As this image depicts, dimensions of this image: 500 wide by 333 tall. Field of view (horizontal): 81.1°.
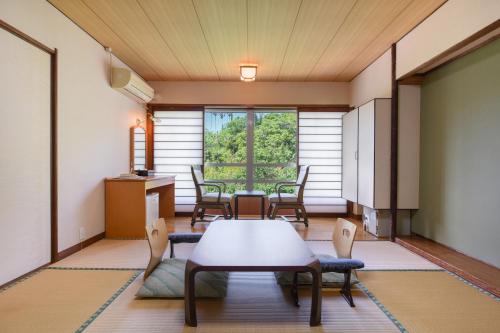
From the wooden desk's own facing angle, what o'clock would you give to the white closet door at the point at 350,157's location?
The white closet door is roughly at 12 o'clock from the wooden desk.

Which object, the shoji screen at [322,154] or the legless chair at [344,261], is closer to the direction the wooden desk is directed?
the shoji screen

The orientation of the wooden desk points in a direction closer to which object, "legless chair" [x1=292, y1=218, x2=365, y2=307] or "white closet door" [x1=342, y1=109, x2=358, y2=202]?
the white closet door

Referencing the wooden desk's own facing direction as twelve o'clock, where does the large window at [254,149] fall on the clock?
The large window is roughly at 11 o'clock from the wooden desk.

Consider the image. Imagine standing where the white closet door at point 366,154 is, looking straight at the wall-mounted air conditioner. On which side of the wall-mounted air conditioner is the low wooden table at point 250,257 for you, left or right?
left

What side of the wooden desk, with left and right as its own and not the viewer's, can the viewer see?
right

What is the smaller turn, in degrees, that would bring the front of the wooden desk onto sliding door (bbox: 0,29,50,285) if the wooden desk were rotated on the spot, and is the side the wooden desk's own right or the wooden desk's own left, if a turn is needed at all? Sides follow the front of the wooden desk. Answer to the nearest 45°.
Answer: approximately 135° to the wooden desk's own right

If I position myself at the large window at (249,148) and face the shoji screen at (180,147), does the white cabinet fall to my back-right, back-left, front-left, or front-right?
back-left

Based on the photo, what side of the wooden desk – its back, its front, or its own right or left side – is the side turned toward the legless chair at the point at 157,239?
right

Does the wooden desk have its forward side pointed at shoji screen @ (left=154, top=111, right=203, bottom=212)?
no

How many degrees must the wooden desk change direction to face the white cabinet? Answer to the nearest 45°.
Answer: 0° — it already faces it

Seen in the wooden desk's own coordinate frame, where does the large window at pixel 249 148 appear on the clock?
The large window is roughly at 11 o'clock from the wooden desk.

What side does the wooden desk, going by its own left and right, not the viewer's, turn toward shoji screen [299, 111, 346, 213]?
front

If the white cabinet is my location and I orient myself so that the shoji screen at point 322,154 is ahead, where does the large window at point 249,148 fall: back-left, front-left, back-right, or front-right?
front-left
